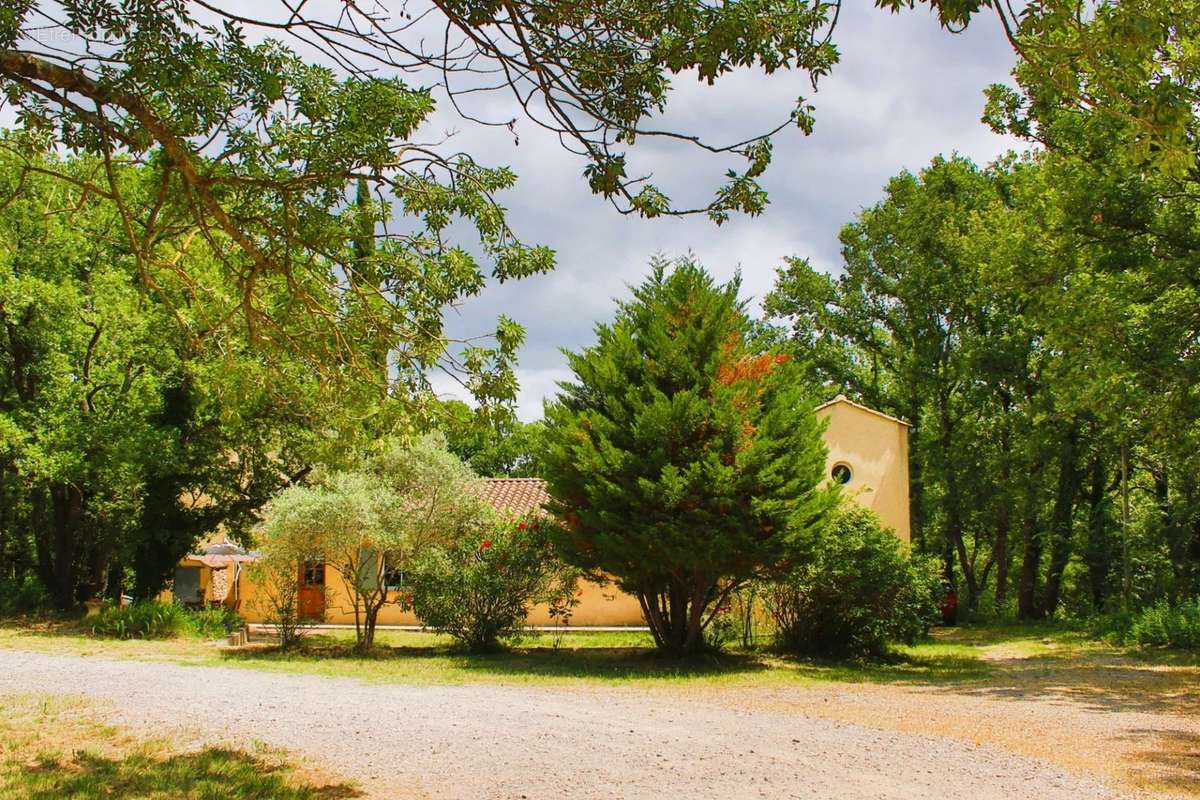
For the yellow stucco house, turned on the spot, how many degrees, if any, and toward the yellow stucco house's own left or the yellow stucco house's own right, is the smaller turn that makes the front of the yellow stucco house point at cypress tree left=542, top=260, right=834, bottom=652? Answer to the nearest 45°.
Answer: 0° — it already faces it

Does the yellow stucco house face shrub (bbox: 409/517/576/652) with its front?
yes

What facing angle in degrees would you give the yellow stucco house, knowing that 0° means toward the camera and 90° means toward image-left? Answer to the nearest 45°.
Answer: approximately 0°

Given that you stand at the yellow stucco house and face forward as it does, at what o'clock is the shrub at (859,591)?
The shrub is roughly at 11 o'clock from the yellow stucco house.

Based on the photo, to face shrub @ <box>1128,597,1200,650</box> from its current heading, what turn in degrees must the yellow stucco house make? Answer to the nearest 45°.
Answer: approximately 45° to its left

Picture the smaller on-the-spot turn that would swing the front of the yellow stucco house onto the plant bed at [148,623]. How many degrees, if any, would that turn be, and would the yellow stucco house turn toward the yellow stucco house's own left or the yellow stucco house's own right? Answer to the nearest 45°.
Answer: approximately 45° to the yellow stucco house's own right

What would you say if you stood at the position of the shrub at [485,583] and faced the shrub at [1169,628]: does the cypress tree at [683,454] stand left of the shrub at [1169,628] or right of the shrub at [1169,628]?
right
